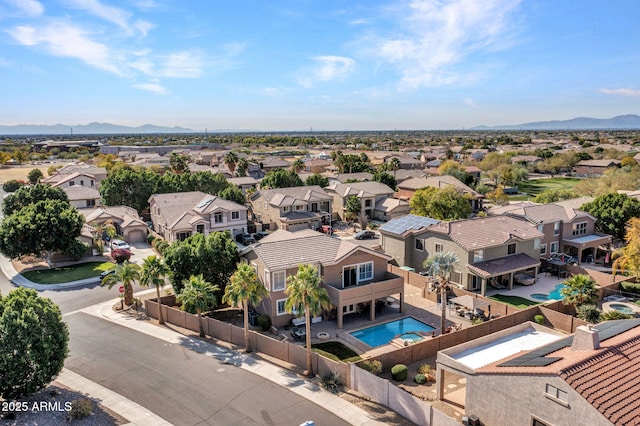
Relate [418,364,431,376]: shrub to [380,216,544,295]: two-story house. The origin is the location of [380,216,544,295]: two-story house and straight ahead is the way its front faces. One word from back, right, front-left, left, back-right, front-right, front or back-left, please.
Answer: back-left

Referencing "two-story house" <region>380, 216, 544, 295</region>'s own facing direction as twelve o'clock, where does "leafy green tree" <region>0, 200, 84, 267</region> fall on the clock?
The leafy green tree is roughly at 10 o'clock from the two-story house.

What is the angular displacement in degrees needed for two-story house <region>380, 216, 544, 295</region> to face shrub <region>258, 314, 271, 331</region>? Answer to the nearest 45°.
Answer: approximately 90° to its left

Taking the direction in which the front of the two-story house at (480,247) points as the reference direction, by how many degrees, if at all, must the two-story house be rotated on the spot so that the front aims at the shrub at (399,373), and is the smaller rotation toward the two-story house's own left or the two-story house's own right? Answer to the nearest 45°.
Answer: approximately 135° to the two-story house's own left

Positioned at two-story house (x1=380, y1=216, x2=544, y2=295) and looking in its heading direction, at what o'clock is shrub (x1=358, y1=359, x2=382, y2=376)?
The shrub is roughly at 8 o'clock from the two-story house.

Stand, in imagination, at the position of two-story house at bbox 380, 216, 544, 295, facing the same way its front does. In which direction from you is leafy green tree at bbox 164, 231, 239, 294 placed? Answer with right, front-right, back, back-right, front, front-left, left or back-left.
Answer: left

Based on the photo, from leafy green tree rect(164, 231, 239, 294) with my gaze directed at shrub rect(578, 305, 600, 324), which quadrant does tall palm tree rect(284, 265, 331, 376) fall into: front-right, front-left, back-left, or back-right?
front-right

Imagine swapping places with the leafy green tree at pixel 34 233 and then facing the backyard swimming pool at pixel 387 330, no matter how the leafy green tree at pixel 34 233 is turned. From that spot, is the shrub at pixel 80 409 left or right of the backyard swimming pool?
right

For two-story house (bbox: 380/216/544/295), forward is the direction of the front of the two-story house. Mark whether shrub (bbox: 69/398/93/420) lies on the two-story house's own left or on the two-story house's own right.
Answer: on the two-story house's own left

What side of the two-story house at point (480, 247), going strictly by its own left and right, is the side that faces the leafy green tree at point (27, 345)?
left

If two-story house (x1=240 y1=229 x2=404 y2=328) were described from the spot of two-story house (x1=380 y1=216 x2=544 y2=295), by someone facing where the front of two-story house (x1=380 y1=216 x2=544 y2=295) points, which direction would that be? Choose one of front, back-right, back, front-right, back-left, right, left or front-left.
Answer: left

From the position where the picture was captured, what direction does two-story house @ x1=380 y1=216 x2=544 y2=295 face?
facing away from the viewer and to the left of the viewer

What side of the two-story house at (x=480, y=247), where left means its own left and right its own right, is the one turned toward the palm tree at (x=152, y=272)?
left
